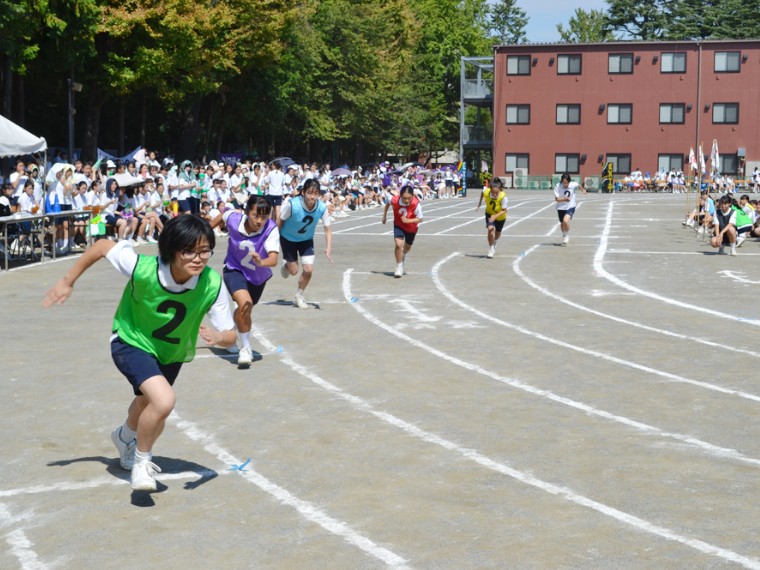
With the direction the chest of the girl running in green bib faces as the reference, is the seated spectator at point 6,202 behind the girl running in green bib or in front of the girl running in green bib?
behind

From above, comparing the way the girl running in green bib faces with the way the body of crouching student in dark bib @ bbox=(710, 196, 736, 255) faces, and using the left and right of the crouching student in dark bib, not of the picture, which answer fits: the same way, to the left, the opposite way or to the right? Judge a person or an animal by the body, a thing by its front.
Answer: to the left

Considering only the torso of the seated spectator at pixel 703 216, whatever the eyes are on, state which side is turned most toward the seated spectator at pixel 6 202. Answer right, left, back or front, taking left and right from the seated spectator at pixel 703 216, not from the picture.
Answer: front

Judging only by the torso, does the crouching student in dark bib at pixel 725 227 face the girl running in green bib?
yes

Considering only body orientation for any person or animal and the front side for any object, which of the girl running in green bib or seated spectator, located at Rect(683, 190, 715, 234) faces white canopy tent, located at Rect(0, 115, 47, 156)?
the seated spectator

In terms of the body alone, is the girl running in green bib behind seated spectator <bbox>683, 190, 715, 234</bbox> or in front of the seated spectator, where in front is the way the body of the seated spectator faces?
in front

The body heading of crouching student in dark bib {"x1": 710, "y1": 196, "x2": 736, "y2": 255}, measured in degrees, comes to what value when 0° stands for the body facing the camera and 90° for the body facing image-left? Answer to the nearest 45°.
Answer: approximately 0°

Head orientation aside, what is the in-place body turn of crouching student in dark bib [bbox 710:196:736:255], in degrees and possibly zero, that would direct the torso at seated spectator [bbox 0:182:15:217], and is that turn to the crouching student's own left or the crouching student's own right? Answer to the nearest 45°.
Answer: approximately 45° to the crouching student's own right

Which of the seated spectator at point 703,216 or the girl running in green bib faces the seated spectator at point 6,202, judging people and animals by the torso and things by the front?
the seated spectator at point 703,216
